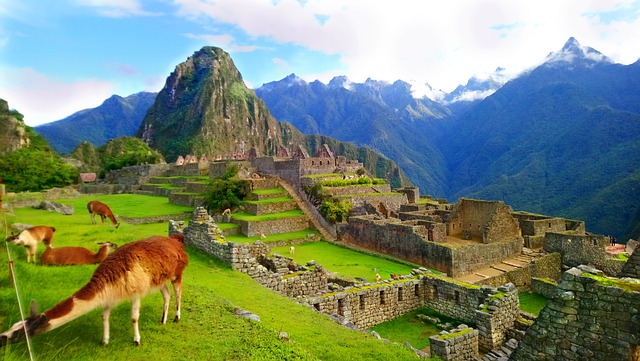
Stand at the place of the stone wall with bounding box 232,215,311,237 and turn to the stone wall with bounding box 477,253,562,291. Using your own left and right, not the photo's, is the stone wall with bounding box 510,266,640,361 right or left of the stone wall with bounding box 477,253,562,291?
right

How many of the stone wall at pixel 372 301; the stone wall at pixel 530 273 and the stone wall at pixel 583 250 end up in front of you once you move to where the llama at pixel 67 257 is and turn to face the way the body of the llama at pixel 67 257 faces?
3

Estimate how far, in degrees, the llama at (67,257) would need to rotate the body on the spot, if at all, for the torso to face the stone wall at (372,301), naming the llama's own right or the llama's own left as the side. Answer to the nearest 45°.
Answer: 0° — it already faces it

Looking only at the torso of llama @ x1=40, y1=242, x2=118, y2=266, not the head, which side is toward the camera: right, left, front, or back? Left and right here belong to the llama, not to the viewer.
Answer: right

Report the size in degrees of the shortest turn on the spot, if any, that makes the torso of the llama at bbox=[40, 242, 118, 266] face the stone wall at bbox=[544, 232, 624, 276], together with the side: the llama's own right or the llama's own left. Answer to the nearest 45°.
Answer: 0° — it already faces it

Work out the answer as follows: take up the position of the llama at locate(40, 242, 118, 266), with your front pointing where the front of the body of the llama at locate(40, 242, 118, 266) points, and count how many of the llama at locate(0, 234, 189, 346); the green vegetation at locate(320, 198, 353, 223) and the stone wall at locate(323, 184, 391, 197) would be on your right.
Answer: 1

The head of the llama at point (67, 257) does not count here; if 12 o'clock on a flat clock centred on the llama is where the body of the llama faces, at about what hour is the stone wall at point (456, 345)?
The stone wall is roughly at 1 o'clock from the llama.

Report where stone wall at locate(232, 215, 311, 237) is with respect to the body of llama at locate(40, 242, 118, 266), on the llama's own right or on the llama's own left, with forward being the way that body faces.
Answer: on the llama's own left

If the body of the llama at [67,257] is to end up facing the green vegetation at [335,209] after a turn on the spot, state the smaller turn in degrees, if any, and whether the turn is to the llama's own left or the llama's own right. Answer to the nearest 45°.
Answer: approximately 45° to the llama's own left

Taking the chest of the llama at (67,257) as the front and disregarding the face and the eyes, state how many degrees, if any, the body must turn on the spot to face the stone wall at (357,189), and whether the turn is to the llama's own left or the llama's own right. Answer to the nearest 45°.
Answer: approximately 45° to the llama's own left

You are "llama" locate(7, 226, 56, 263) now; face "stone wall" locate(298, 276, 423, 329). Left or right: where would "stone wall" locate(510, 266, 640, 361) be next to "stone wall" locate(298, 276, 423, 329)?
right

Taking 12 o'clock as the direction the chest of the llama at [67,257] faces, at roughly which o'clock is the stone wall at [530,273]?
The stone wall is roughly at 12 o'clock from the llama.

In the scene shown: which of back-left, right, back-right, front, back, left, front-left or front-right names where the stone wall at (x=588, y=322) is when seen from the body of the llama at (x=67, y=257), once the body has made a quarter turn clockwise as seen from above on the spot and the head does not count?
front-left

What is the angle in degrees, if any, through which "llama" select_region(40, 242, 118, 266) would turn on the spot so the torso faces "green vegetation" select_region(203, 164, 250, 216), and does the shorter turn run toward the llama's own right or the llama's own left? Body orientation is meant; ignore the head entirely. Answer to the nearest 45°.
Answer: approximately 45° to the llama's own left

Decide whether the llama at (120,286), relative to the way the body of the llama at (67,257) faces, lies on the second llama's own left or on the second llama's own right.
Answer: on the second llama's own right

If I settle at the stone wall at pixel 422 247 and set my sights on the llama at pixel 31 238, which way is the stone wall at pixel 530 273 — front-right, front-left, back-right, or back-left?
back-left
